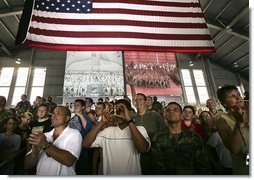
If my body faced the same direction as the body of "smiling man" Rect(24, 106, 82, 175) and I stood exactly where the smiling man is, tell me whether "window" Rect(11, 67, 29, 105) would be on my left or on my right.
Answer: on my right

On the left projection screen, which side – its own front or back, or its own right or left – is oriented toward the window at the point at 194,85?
left

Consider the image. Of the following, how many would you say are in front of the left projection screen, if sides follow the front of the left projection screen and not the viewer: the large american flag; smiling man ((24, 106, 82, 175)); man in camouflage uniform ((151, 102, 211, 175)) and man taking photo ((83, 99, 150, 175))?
4

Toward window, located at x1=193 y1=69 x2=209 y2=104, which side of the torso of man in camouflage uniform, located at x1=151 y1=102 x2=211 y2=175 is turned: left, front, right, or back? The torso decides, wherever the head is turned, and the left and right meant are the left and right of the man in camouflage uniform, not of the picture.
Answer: back

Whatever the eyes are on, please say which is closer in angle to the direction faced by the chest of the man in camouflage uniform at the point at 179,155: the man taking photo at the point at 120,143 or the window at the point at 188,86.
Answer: the man taking photo

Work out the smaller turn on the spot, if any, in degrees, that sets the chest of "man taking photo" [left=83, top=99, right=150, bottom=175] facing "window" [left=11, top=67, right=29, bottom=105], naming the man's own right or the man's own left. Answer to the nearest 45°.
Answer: approximately 135° to the man's own right

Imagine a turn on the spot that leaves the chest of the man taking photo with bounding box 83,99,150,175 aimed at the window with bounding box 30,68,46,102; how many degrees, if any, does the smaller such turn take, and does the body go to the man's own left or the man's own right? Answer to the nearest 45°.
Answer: approximately 135° to the man's own right

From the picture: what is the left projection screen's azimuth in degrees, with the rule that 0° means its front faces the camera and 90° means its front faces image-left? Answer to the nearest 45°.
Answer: approximately 0°
